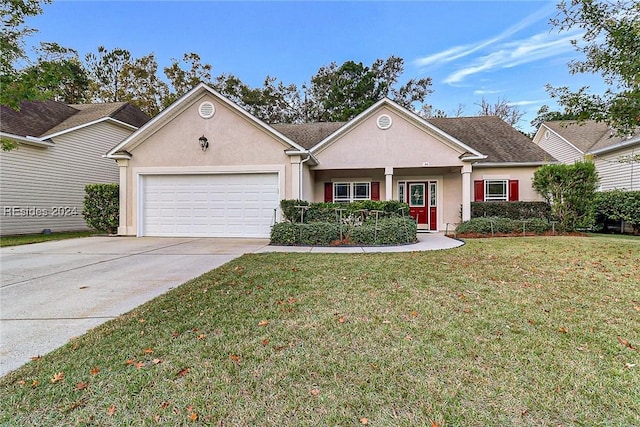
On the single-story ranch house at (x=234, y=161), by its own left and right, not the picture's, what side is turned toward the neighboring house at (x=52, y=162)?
right

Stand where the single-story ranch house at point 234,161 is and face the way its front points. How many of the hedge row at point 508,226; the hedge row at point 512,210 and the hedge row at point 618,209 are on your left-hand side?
3

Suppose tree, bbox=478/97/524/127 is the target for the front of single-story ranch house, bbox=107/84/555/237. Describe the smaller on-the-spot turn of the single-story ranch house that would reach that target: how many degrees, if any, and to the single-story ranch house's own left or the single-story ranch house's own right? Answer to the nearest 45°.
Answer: approximately 135° to the single-story ranch house's own left

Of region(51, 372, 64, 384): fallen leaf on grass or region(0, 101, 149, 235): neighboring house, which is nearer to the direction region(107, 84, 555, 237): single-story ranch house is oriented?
the fallen leaf on grass

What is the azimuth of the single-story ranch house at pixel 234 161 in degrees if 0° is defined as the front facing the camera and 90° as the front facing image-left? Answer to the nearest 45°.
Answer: approximately 0°

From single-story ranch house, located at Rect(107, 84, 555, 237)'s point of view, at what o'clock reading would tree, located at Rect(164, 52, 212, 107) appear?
The tree is roughly at 5 o'clock from the single-story ranch house.

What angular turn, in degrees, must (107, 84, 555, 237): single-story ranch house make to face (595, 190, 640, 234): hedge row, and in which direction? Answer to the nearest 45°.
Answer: approximately 90° to its left

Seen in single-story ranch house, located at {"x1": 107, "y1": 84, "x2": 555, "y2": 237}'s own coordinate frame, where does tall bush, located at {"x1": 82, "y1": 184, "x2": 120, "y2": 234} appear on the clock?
The tall bush is roughly at 3 o'clock from the single-story ranch house.

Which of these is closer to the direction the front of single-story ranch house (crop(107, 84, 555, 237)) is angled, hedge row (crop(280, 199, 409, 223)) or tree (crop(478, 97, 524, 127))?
the hedge row

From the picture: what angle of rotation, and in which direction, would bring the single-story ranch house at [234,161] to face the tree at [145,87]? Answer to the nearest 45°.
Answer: approximately 135° to its right

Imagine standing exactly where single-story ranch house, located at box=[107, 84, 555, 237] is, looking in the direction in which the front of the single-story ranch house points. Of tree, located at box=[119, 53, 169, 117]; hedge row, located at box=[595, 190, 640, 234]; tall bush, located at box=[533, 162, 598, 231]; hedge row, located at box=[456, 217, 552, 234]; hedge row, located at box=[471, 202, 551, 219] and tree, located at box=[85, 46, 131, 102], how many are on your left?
4

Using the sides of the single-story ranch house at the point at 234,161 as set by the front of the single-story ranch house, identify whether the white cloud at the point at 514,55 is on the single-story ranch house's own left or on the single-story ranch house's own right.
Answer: on the single-story ranch house's own left
